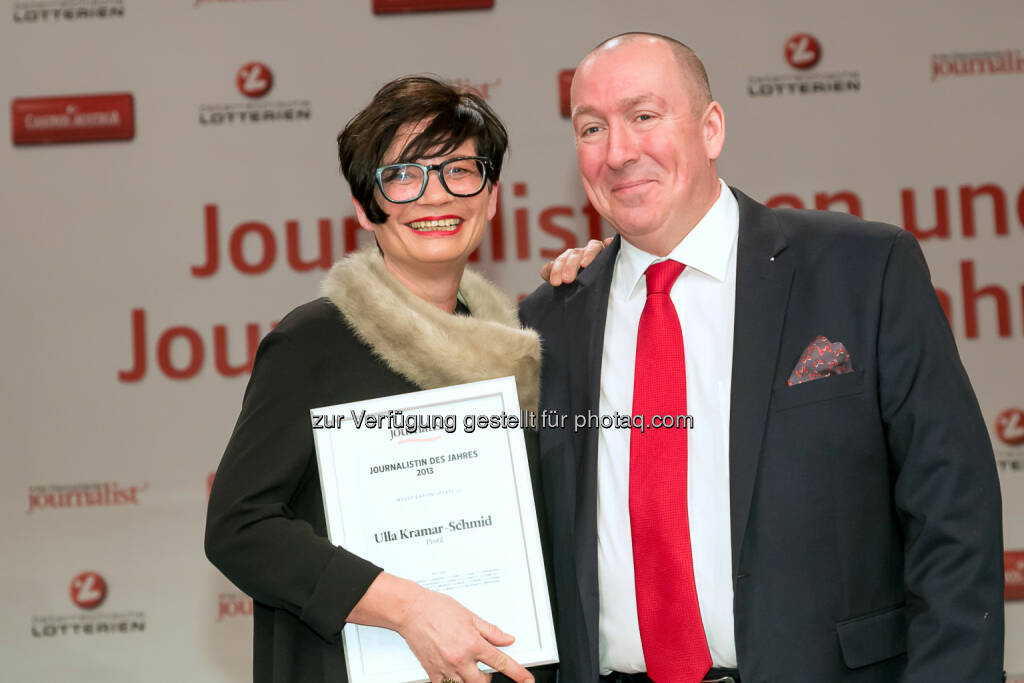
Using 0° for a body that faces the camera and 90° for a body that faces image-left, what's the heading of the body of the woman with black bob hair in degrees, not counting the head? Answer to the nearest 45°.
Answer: approximately 315°
